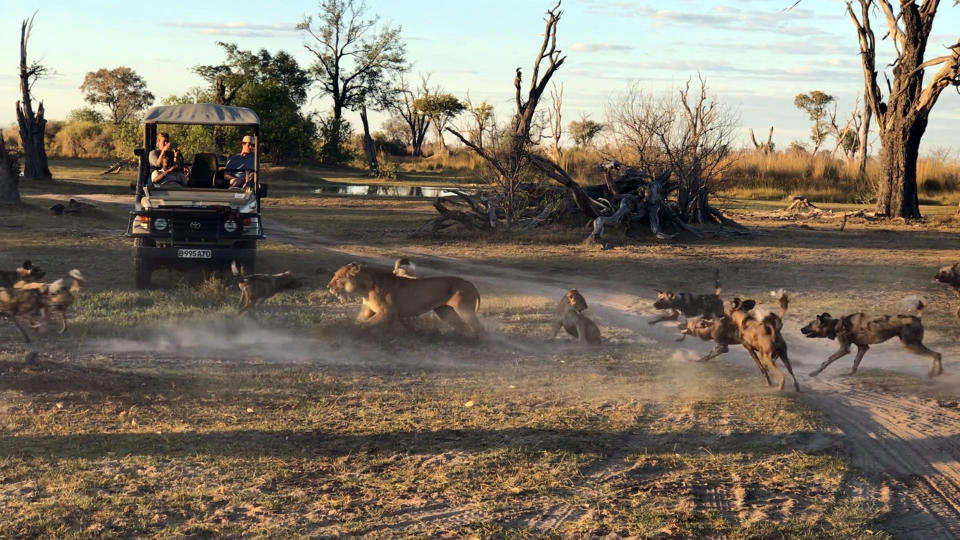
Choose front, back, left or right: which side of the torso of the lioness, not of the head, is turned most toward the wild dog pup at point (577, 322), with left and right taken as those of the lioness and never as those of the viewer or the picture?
back

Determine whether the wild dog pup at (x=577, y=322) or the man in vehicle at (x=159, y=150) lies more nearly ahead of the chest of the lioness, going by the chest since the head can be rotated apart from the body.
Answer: the man in vehicle

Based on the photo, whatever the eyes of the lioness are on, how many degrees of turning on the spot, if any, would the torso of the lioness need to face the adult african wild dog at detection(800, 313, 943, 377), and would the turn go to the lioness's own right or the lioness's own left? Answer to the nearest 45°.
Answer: approximately 180°

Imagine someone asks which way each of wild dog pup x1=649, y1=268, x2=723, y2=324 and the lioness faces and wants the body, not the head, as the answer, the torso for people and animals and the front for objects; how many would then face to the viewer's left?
2

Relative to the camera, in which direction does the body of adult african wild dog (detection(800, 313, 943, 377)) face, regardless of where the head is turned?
to the viewer's left

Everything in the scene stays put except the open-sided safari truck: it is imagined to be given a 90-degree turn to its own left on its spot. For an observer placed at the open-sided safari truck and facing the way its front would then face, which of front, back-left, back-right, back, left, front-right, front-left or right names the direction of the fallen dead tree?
front-left

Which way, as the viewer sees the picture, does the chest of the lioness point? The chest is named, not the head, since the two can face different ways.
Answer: to the viewer's left

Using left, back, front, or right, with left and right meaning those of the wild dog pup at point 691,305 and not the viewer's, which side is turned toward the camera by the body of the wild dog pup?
left

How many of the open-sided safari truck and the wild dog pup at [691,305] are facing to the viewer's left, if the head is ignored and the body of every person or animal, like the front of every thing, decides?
1

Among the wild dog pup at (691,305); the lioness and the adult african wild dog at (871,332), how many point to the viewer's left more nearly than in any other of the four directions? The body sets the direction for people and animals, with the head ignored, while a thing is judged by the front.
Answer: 3

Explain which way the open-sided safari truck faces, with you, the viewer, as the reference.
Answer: facing the viewer

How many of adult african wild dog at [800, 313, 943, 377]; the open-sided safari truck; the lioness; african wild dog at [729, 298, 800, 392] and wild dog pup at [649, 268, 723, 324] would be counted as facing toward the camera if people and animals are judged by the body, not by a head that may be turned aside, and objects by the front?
1

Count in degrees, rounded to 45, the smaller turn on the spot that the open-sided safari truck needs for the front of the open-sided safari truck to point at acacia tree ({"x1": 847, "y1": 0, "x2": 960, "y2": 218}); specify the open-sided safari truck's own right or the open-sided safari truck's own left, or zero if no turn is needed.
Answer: approximately 135° to the open-sided safari truck's own left

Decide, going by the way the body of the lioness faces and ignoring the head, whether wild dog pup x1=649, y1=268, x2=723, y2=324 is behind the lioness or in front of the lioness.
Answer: behind

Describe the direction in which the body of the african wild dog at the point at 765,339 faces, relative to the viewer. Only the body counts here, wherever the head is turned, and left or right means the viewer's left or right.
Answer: facing away from the viewer and to the left of the viewer

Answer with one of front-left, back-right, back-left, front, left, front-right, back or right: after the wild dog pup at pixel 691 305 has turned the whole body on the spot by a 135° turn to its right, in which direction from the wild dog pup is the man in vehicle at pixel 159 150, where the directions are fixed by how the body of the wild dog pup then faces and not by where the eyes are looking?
back-left

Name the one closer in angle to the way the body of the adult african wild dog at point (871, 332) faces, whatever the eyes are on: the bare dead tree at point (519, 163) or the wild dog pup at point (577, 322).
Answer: the wild dog pup

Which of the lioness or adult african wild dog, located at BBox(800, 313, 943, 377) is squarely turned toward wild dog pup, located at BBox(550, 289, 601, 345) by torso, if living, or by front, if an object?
adult african wild dog, located at BBox(800, 313, 943, 377)

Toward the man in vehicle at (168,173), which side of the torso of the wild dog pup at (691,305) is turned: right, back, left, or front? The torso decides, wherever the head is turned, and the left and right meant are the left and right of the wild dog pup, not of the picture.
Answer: front
